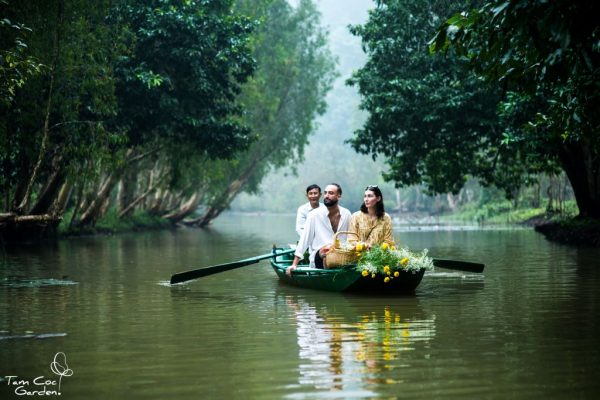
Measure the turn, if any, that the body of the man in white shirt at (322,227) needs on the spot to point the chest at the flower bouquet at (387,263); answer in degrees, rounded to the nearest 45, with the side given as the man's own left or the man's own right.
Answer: approximately 45° to the man's own left

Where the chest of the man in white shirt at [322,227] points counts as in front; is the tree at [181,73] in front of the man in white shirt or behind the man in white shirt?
behind

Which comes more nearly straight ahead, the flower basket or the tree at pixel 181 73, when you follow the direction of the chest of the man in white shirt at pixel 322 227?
the flower basket

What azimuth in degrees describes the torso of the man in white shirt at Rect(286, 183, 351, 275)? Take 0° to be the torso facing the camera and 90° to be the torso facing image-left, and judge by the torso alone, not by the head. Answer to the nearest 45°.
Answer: approximately 0°

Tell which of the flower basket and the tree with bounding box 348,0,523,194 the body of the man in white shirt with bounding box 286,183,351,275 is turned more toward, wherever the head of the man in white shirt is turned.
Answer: the flower basket

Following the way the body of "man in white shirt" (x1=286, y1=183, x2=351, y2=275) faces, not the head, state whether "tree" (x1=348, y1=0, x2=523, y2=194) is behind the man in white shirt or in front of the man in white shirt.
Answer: behind

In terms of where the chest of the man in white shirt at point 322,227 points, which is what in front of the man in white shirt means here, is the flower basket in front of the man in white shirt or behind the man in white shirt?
in front
